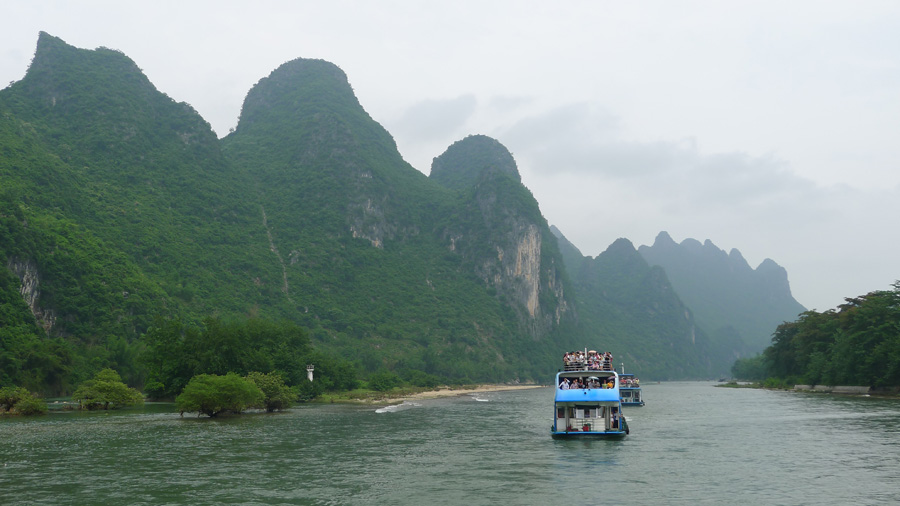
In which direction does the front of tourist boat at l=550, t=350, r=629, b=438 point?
away from the camera
